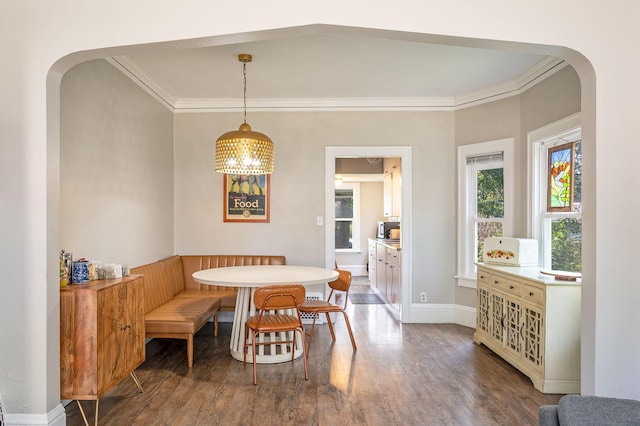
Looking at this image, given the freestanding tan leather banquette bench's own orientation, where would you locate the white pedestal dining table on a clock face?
The white pedestal dining table is roughly at 12 o'clock from the freestanding tan leather banquette bench.

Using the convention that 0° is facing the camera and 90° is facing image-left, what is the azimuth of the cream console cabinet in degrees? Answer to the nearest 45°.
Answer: approximately 45°

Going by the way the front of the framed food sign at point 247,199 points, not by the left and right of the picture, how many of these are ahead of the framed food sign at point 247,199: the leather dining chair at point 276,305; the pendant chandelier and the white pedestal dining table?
3

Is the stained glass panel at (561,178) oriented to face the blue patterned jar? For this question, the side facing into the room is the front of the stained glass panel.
yes

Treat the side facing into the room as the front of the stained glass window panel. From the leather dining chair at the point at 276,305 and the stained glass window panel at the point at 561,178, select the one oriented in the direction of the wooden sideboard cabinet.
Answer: the stained glass window panel

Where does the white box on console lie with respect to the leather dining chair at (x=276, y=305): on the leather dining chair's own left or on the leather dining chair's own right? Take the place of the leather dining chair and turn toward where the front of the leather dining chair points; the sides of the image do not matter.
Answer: on the leather dining chair's own right

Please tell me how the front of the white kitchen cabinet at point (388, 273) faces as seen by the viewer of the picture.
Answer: facing to the left of the viewer

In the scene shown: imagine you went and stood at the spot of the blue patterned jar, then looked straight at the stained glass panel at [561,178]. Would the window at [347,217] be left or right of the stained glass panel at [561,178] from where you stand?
left

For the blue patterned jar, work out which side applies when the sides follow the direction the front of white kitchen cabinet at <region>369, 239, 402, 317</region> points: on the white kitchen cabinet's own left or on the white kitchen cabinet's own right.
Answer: on the white kitchen cabinet's own left
